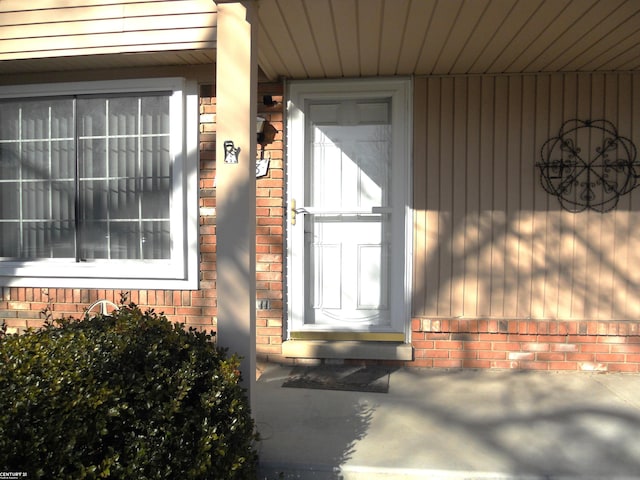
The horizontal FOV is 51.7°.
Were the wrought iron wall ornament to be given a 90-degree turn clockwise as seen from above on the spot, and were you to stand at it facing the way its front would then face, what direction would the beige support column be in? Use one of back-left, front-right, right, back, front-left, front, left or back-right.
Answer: front-left

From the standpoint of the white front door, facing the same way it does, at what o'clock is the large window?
The large window is roughly at 3 o'clock from the white front door.

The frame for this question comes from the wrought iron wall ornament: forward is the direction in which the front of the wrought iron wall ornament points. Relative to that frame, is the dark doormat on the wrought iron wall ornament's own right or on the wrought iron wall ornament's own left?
on the wrought iron wall ornament's own right

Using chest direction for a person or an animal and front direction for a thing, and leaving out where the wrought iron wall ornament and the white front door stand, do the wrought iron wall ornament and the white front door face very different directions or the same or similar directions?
same or similar directions

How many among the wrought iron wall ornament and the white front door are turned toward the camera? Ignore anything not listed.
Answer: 2

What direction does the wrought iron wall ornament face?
toward the camera

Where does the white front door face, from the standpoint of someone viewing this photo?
facing the viewer

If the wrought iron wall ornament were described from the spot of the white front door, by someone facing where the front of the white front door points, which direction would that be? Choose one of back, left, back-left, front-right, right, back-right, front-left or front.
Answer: left

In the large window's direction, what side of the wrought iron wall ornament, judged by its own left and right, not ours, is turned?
right

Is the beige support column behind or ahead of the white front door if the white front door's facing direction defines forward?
ahead
